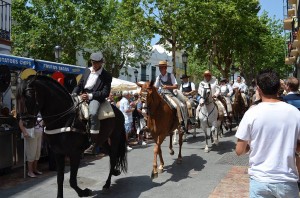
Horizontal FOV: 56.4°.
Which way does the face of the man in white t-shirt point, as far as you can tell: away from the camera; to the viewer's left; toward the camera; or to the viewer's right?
away from the camera

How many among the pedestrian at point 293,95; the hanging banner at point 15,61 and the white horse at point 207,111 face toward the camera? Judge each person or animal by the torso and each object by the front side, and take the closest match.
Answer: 2

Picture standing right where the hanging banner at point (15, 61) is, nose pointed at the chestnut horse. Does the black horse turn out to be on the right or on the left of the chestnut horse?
right

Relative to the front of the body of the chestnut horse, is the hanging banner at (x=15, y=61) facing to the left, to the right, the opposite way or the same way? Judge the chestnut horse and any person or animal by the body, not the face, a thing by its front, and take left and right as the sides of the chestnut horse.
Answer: to the left

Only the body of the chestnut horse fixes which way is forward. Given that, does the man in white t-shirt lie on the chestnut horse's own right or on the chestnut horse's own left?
on the chestnut horse's own left

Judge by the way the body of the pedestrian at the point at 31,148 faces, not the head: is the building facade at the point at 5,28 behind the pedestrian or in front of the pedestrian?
behind

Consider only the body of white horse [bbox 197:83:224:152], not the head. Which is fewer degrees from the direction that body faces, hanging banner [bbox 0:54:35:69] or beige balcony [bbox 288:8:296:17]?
the hanging banner
